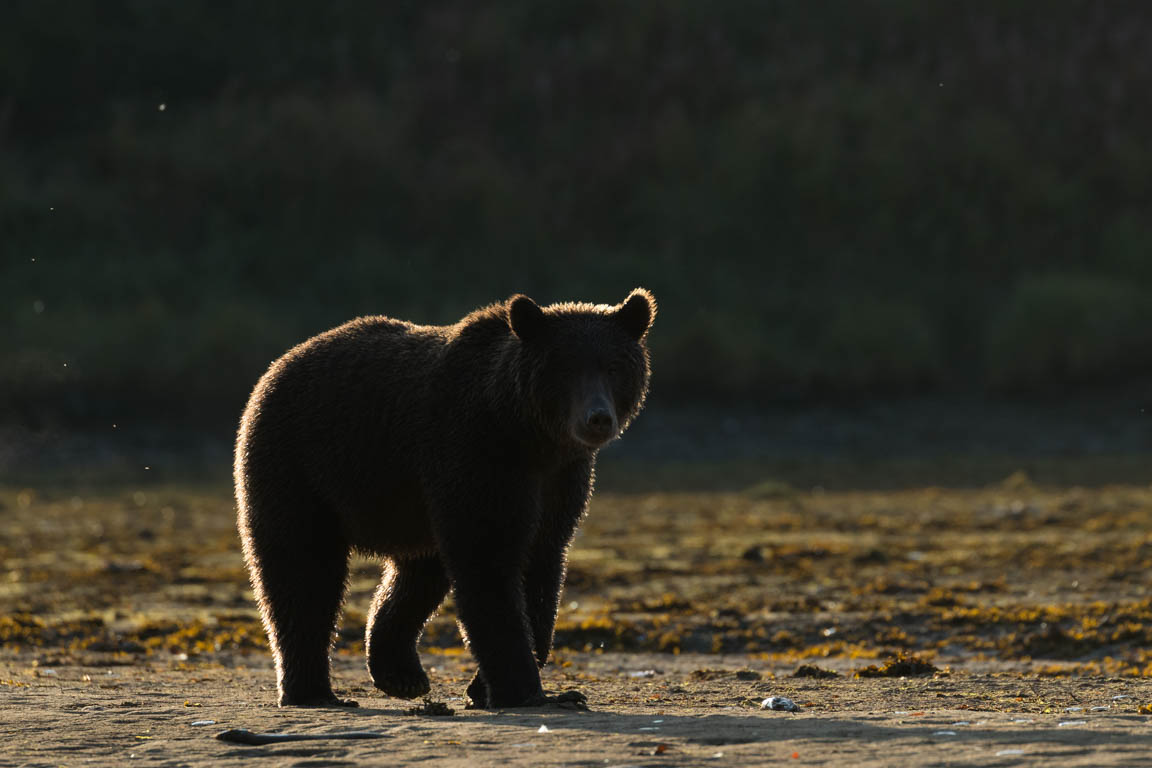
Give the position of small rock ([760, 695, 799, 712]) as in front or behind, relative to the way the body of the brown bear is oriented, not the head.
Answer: in front

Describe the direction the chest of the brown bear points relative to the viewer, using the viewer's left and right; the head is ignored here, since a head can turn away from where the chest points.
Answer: facing the viewer and to the right of the viewer
